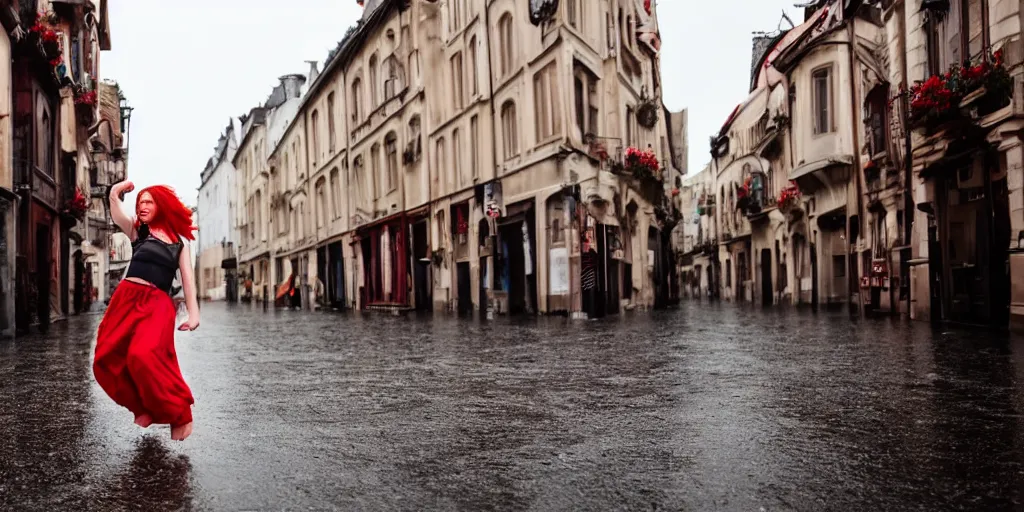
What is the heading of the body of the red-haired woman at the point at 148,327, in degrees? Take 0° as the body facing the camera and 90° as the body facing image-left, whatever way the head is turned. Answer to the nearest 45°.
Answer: approximately 45°

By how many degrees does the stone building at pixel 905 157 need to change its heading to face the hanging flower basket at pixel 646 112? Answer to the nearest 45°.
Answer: approximately 90° to its right

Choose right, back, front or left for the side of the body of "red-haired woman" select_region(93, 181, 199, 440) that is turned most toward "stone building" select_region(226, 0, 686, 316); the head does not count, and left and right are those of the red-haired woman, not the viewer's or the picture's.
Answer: back

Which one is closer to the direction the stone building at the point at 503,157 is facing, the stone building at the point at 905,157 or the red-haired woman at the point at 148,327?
the red-haired woman

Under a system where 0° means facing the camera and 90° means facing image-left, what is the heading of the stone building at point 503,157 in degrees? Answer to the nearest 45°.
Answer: approximately 45°

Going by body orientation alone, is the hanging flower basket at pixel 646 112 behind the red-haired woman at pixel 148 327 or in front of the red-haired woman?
behind

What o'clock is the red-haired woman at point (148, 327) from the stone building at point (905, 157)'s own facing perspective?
The red-haired woman is roughly at 11 o'clock from the stone building.

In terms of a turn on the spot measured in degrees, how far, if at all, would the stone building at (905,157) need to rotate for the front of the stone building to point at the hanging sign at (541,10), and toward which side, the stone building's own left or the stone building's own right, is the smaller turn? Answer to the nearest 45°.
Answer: approximately 45° to the stone building's own right

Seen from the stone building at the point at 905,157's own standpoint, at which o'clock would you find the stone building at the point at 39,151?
the stone building at the point at 39,151 is roughly at 1 o'clock from the stone building at the point at 905,157.

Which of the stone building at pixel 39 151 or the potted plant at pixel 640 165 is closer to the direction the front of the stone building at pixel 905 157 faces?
the stone building
